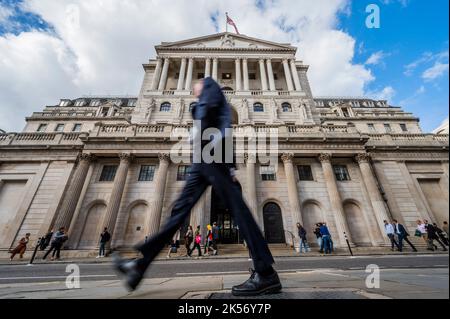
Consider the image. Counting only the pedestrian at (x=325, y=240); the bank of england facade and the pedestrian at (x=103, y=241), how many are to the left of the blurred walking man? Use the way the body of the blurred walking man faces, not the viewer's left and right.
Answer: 0

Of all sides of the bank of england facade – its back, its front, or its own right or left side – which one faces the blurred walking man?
front

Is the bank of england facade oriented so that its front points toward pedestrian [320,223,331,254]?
no

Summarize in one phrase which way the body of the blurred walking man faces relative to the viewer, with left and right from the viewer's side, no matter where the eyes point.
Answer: facing to the left of the viewer

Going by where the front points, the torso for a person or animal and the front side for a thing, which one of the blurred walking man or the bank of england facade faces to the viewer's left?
the blurred walking man

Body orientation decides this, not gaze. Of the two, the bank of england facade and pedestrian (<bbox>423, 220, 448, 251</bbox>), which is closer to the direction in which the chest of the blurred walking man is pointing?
the bank of england facade

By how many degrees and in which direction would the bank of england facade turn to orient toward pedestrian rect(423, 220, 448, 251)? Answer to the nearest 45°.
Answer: approximately 45° to its left

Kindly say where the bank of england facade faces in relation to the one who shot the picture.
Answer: facing the viewer

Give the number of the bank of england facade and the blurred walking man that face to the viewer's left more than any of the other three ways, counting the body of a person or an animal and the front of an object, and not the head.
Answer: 1

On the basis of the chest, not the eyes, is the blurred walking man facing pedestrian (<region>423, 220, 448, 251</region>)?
no

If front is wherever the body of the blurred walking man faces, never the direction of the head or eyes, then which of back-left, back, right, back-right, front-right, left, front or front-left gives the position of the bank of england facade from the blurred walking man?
right

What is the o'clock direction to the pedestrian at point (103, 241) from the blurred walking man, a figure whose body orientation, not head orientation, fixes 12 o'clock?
The pedestrian is roughly at 2 o'clock from the blurred walking man.

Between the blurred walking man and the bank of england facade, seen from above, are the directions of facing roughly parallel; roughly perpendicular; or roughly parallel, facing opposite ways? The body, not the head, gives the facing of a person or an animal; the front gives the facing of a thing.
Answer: roughly perpendicular
